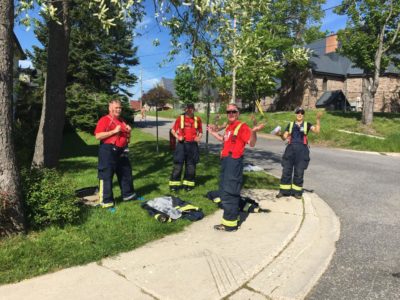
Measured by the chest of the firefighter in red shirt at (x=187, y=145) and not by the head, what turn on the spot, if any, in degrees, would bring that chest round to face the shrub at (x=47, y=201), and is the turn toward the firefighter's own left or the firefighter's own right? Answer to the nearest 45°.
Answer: approximately 45° to the firefighter's own right

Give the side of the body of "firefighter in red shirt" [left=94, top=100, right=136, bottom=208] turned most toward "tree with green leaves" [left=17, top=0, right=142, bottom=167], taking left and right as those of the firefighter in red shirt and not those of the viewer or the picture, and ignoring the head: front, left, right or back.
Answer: back

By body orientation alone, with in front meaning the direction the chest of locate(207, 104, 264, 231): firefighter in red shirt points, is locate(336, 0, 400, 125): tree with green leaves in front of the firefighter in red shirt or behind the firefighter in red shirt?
behind

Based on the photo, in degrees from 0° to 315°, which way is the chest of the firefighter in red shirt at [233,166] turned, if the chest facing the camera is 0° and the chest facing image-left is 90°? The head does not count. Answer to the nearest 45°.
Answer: approximately 45°

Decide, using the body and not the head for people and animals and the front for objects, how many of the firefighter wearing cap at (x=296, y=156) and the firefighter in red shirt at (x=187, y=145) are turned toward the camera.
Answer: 2

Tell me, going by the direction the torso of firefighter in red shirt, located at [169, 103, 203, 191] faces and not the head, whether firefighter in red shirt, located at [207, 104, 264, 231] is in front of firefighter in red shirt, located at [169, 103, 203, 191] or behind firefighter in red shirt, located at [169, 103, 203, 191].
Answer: in front

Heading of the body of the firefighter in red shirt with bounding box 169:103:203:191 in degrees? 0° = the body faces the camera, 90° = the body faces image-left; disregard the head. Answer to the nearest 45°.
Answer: approximately 0°

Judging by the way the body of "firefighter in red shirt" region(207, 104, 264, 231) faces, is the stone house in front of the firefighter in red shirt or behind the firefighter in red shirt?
behind

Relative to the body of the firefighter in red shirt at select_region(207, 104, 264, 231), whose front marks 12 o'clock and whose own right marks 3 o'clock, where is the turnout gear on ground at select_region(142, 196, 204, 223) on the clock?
The turnout gear on ground is roughly at 2 o'clock from the firefighter in red shirt.

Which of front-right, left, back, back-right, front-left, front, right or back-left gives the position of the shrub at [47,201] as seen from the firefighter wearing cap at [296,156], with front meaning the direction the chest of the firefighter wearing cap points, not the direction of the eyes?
front-right

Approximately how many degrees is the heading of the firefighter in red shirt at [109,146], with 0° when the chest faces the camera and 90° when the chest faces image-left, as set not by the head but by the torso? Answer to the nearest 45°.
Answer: approximately 315°
